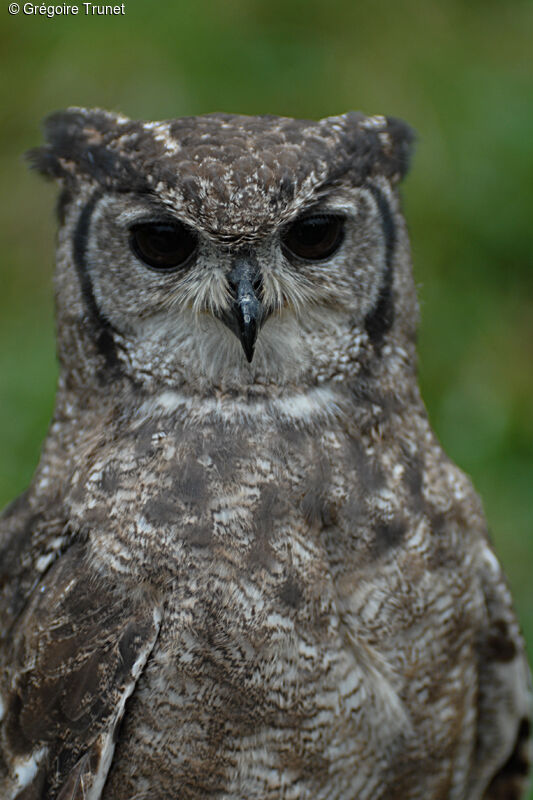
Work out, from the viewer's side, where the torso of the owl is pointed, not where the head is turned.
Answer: toward the camera
